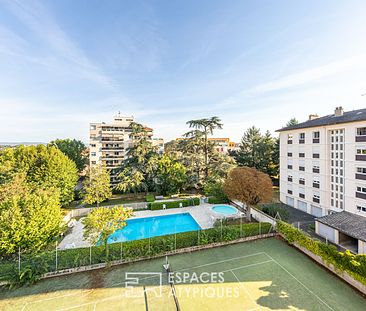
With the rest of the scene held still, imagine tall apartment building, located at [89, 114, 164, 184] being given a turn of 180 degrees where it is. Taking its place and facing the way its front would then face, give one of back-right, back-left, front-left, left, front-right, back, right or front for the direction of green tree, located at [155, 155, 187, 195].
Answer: back-right

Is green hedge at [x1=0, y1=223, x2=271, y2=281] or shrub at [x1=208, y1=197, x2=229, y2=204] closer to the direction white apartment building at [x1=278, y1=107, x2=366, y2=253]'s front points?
the green hedge

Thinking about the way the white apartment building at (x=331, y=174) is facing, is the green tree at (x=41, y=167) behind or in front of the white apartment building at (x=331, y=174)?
in front

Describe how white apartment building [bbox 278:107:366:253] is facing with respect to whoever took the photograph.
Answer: facing the viewer and to the left of the viewer

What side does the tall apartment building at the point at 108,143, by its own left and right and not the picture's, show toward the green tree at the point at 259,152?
left

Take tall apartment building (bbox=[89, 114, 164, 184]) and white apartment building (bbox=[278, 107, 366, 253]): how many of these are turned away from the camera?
0

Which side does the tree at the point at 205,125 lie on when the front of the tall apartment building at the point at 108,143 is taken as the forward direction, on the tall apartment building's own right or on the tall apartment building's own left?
on the tall apartment building's own left

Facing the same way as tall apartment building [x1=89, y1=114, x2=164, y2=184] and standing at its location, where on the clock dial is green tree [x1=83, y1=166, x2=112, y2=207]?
The green tree is roughly at 12 o'clock from the tall apartment building.

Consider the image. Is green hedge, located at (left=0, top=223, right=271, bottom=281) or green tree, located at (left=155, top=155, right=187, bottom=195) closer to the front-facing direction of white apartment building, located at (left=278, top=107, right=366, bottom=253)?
the green hedge

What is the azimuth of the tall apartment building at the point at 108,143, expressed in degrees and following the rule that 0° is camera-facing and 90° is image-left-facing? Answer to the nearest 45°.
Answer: approximately 0°

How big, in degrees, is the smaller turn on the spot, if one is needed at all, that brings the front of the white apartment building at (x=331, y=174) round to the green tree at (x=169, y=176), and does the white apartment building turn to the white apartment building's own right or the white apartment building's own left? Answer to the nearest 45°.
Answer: approximately 45° to the white apartment building's own right

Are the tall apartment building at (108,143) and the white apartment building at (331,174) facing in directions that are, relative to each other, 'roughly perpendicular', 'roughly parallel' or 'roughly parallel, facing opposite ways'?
roughly perpendicular

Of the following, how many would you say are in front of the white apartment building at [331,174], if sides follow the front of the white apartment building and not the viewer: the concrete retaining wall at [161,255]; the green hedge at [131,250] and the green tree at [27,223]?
3

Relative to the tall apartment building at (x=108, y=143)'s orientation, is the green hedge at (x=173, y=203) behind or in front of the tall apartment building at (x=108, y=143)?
in front

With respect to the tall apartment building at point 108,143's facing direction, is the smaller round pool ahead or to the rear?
ahead
